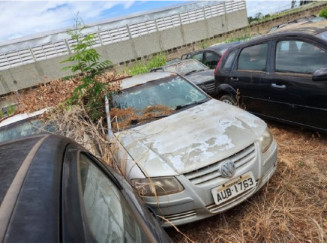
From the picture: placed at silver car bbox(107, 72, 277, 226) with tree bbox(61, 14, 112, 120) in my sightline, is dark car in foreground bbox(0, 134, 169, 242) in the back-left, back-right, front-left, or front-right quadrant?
back-left

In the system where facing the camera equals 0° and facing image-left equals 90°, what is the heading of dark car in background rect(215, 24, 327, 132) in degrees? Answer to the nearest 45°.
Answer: approximately 315°

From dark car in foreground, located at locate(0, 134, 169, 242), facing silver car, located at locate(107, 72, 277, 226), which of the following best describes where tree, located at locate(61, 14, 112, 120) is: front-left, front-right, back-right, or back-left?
front-left

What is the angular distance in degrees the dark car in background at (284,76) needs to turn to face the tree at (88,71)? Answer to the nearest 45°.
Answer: approximately 135° to its right

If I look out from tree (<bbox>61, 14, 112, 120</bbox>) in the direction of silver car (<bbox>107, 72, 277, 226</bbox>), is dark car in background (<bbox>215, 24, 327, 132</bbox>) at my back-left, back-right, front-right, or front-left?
front-left

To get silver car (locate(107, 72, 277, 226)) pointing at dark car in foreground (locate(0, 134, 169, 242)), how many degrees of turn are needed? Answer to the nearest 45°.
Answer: approximately 90° to its right

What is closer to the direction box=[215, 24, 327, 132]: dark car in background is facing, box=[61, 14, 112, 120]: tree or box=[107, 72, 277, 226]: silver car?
the silver car

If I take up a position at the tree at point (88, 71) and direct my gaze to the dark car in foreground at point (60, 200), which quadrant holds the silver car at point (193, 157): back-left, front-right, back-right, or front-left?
front-left

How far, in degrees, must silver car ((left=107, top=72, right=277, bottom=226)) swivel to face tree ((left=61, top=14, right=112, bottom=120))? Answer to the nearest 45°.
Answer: approximately 180°

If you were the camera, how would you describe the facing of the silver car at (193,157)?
facing the viewer and to the right of the viewer

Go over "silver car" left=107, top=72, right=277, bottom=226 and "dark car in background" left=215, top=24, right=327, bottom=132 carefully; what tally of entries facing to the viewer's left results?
0

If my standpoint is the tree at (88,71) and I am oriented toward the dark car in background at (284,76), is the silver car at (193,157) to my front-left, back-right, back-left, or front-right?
front-right

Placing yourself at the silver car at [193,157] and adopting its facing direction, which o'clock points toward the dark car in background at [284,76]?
The dark car in background is roughly at 9 o'clock from the silver car.

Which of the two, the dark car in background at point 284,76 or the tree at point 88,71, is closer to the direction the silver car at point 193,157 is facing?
the dark car in background

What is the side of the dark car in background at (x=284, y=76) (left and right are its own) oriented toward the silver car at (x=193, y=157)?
right

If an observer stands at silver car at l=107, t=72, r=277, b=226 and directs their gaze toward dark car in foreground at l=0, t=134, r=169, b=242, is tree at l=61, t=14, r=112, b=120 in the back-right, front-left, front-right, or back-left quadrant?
back-right
